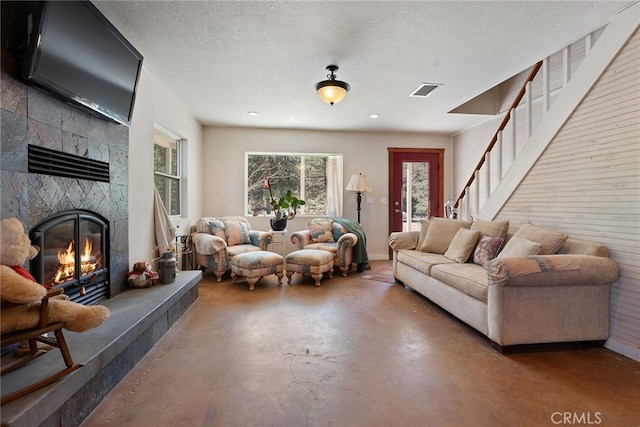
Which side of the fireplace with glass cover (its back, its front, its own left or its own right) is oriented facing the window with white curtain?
left

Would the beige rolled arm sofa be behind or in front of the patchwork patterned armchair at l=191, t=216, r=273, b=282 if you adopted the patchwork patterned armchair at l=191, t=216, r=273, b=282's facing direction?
in front

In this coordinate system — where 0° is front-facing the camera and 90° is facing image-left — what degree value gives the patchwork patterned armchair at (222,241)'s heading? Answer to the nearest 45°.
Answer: approximately 315°

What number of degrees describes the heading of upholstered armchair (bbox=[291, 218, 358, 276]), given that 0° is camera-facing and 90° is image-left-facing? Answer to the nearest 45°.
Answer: approximately 45°

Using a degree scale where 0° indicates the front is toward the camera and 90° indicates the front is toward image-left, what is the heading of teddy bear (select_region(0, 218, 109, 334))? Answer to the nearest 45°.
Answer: approximately 270°

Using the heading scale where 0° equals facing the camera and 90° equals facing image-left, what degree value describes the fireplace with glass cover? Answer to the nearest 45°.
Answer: approximately 315°

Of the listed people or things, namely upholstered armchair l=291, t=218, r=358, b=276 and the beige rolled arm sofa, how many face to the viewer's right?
0

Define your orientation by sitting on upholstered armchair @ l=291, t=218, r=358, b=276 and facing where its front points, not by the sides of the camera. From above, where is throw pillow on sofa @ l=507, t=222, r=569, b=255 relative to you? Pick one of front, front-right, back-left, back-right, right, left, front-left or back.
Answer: left

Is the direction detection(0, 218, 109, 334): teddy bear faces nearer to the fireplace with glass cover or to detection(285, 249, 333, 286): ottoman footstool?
the ottoman footstool

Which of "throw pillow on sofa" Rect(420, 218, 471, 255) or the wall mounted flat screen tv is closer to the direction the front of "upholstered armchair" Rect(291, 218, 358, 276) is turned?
the wall mounted flat screen tv

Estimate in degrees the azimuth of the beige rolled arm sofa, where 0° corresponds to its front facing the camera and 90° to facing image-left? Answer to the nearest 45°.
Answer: approximately 45°

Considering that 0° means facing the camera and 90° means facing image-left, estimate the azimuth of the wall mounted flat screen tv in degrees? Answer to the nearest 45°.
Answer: approximately 315°
